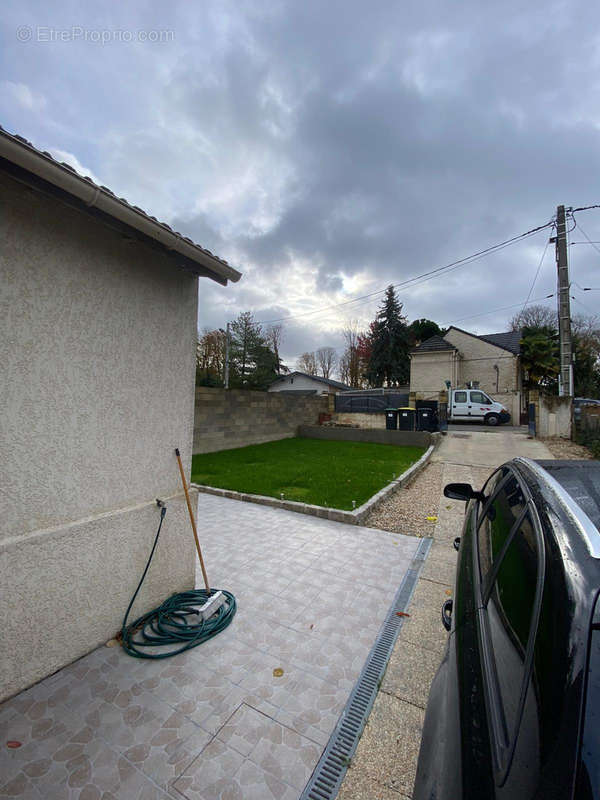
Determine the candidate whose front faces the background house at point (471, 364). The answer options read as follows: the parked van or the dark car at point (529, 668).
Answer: the dark car

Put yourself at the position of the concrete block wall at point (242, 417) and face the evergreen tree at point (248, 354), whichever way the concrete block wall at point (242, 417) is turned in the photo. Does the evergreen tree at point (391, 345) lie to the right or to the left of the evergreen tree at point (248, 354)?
right

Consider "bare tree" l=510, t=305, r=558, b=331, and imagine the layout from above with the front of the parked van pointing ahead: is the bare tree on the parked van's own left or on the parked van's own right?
on the parked van's own left

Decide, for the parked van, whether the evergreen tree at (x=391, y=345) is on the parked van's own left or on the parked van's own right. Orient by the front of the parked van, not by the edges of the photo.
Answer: on the parked van's own left

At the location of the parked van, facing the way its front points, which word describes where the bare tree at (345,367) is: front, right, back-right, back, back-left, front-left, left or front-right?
back-left

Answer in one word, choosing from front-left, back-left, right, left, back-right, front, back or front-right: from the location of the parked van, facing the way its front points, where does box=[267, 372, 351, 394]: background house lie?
back-left

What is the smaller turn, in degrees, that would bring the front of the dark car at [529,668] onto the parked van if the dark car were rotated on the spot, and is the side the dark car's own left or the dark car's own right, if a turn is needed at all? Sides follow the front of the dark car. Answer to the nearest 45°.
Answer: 0° — it already faces it

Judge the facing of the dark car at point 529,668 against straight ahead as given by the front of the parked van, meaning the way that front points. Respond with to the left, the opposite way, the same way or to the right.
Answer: to the left

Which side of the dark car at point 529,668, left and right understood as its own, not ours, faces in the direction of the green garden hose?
left

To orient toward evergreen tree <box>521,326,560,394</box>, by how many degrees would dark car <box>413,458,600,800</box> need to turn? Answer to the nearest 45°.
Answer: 0° — it already faces it

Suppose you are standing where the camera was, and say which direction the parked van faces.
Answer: facing to the right of the viewer

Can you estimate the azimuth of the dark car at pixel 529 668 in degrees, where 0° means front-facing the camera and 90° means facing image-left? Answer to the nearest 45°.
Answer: approximately 180°
